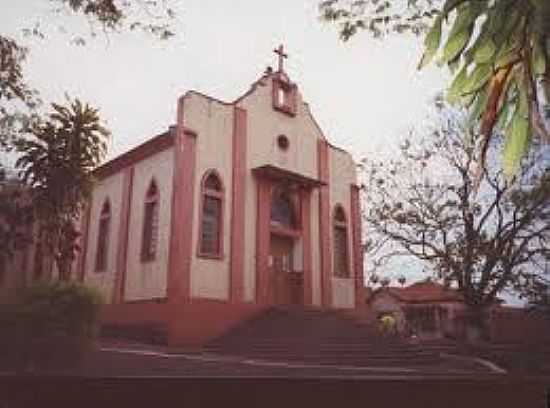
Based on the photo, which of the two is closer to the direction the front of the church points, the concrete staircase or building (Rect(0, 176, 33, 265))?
the concrete staircase

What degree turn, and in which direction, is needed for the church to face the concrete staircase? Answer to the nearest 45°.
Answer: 0° — it already faces it

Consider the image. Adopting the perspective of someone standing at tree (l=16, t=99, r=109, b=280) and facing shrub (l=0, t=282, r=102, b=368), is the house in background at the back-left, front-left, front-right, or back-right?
back-left

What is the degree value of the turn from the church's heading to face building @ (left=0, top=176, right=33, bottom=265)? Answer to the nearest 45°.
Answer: approximately 90° to its right

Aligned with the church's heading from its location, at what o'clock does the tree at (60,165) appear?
The tree is roughly at 3 o'clock from the church.

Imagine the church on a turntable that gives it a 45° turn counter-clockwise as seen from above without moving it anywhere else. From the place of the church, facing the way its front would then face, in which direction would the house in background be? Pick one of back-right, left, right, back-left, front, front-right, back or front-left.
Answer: front-left

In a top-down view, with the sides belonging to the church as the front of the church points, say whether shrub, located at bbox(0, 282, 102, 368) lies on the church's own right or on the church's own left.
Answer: on the church's own right

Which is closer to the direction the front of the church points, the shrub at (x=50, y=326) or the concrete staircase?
the concrete staircase

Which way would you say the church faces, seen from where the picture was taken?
facing the viewer and to the right of the viewer
